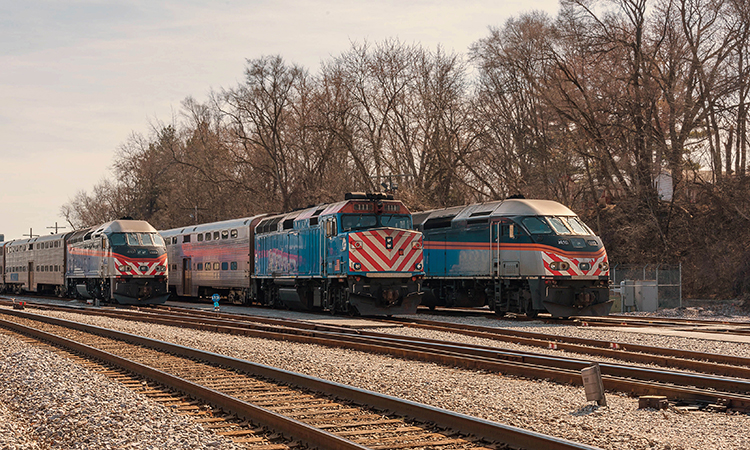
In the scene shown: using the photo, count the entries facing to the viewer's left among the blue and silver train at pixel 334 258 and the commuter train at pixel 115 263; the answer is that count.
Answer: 0

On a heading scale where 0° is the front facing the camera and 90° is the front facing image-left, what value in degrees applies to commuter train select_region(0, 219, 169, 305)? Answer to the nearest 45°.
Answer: approximately 315°

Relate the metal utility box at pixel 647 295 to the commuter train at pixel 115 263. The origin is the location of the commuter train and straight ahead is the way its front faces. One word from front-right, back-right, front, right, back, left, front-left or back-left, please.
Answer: front

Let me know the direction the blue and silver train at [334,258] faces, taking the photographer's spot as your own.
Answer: facing the viewer and to the right of the viewer

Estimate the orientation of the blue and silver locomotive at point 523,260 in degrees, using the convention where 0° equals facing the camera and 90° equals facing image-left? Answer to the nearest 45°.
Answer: approximately 315°

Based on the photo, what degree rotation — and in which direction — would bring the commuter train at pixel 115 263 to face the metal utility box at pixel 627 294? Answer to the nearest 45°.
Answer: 0° — it already faces it

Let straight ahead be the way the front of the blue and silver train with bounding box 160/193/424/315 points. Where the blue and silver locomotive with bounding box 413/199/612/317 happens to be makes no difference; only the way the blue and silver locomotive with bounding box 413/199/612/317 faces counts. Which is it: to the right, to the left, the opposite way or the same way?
the same way

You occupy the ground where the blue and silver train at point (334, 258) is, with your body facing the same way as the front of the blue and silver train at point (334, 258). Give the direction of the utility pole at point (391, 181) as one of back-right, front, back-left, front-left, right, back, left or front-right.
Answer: back-left

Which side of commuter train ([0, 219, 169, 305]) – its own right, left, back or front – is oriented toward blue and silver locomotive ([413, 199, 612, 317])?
front

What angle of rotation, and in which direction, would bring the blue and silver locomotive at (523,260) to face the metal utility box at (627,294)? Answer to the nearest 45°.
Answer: approximately 90° to its left

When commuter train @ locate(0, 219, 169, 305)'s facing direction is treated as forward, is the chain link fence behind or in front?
in front

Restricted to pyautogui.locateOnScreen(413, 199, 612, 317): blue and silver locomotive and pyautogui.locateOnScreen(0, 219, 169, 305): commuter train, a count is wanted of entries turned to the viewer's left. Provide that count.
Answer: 0

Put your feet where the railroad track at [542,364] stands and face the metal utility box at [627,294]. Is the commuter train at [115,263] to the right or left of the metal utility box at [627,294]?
left

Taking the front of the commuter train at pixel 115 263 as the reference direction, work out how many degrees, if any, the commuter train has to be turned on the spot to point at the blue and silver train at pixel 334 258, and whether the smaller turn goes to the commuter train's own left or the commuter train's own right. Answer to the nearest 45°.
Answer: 0° — it already faces it

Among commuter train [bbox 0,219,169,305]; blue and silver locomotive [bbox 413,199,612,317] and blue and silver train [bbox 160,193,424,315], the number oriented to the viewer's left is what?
0
